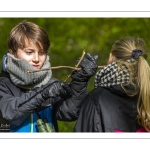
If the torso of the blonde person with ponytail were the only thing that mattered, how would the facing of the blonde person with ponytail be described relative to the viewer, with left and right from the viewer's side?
facing away from the viewer and to the left of the viewer

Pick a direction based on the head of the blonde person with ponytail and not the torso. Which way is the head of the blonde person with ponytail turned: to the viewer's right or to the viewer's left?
to the viewer's left
